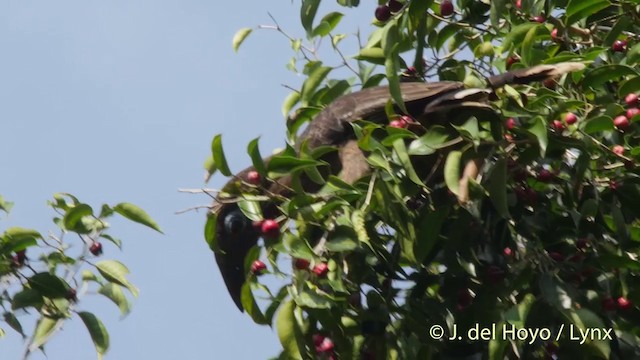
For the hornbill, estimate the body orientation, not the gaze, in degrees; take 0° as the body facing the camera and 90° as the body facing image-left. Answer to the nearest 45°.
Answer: approximately 90°

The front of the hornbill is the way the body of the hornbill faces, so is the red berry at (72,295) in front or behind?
in front

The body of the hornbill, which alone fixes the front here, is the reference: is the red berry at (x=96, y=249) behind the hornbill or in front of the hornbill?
in front
